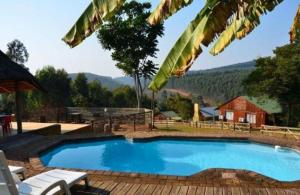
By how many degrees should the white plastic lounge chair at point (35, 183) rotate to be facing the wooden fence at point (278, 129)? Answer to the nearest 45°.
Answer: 0° — it already faces it

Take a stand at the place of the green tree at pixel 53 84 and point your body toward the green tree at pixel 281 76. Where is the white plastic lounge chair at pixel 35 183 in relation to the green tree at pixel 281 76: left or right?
right

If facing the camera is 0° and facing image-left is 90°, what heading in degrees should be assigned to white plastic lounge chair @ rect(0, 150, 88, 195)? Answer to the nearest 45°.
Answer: approximately 225°

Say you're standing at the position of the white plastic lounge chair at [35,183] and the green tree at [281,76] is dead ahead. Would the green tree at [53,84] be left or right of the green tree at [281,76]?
left

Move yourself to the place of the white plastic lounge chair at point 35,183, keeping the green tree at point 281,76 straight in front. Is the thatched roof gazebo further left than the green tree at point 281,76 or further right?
left

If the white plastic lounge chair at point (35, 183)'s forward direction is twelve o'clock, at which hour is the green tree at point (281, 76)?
The green tree is roughly at 12 o'clock from the white plastic lounge chair.

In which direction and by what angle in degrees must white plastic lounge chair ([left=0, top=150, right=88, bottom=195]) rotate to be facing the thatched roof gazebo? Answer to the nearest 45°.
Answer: approximately 45° to its left
